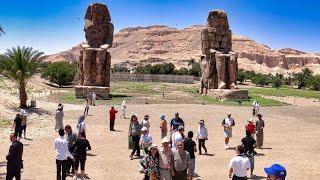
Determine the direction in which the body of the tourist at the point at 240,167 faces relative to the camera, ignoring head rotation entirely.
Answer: away from the camera

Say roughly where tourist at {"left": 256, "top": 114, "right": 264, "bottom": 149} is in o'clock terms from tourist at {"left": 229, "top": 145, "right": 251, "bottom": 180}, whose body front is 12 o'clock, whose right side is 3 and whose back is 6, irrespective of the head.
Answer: tourist at {"left": 256, "top": 114, "right": 264, "bottom": 149} is roughly at 12 o'clock from tourist at {"left": 229, "top": 145, "right": 251, "bottom": 180}.

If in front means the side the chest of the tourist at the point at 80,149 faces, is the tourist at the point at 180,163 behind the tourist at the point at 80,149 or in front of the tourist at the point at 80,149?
behind

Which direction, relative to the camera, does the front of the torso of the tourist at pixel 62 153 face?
away from the camera

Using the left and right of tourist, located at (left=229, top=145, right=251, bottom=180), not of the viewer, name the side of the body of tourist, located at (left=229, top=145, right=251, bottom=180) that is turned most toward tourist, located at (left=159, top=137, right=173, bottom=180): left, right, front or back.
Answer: left

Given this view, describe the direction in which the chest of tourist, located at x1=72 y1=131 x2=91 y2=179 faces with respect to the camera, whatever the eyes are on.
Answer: away from the camera
